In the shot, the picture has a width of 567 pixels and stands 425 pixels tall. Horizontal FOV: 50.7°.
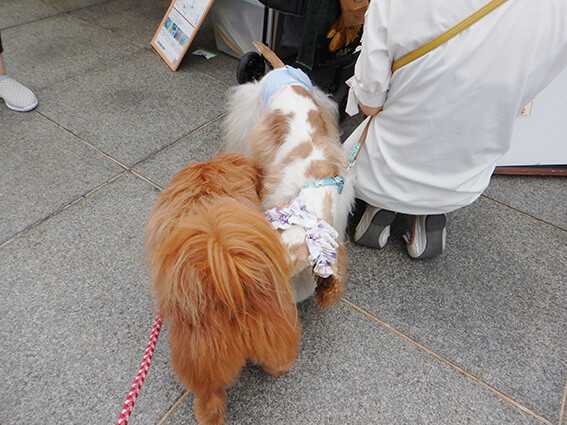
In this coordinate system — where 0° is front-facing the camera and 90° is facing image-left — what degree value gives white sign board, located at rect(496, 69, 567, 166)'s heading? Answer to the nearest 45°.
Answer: approximately 0°
